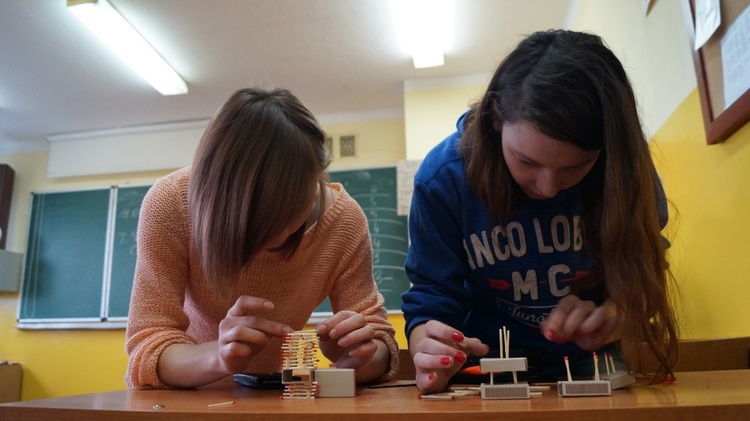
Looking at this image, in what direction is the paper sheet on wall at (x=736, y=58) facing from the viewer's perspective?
to the viewer's left

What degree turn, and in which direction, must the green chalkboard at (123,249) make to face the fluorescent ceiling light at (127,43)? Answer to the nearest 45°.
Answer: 0° — it already faces it

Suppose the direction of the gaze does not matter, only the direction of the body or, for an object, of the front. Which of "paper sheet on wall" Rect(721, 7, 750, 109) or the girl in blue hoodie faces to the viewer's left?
the paper sheet on wall

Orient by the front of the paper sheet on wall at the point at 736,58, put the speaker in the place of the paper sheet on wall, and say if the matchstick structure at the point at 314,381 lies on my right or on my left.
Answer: on my left
